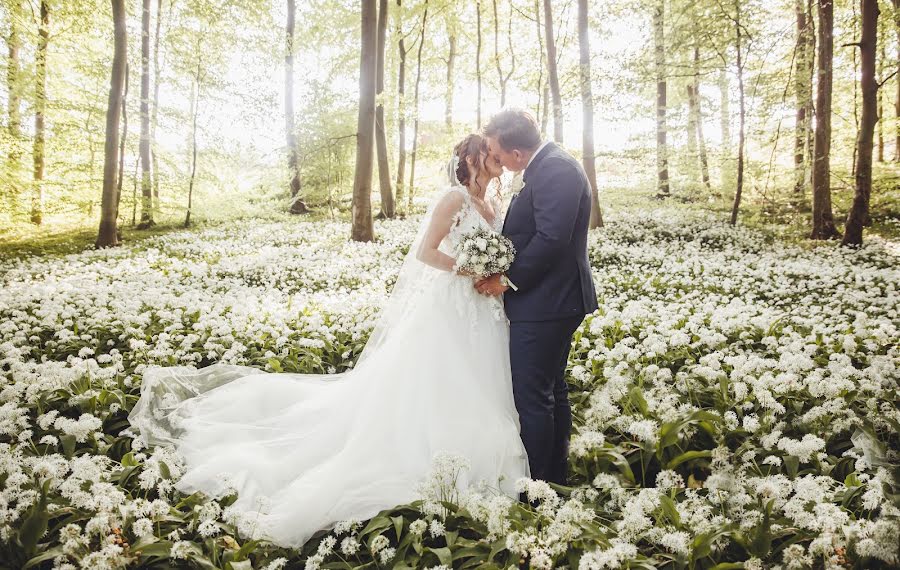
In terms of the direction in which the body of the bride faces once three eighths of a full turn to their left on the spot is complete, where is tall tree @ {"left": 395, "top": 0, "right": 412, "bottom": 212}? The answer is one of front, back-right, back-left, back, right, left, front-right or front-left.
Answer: front-right

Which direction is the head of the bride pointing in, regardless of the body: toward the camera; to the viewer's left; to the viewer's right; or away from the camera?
to the viewer's right

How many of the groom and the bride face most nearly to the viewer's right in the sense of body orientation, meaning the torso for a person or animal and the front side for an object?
1

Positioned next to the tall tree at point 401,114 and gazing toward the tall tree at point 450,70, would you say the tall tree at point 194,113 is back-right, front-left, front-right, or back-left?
back-left

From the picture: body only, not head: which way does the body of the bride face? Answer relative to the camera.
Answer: to the viewer's right

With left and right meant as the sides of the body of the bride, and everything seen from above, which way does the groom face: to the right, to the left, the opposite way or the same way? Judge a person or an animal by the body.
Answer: the opposite way

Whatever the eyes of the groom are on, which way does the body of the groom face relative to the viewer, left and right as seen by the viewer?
facing to the left of the viewer

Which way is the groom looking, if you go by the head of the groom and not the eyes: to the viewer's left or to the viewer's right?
to the viewer's left

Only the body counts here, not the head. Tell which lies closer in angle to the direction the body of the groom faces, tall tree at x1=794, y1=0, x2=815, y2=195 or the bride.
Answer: the bride

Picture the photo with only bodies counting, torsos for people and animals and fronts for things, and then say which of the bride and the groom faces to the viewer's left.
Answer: the groom
